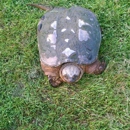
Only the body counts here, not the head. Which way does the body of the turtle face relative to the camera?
toward the camera
